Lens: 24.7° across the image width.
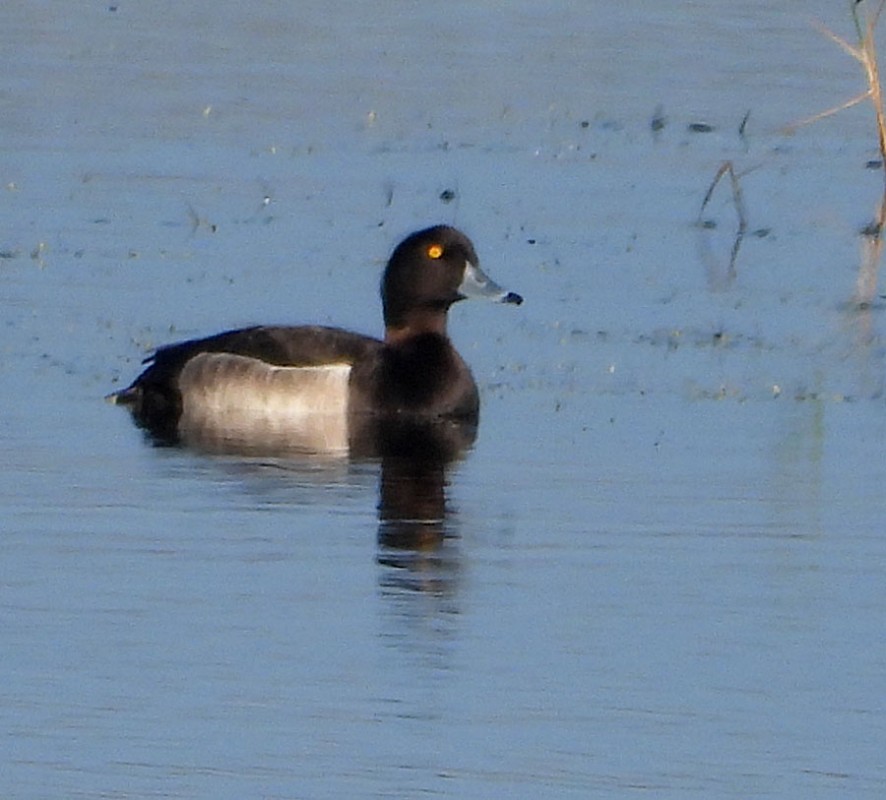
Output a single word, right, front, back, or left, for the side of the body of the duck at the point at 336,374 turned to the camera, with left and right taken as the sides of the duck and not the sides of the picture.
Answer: right

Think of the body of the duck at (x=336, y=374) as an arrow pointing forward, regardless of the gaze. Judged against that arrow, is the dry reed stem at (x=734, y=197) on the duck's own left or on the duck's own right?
on the duck's own left
